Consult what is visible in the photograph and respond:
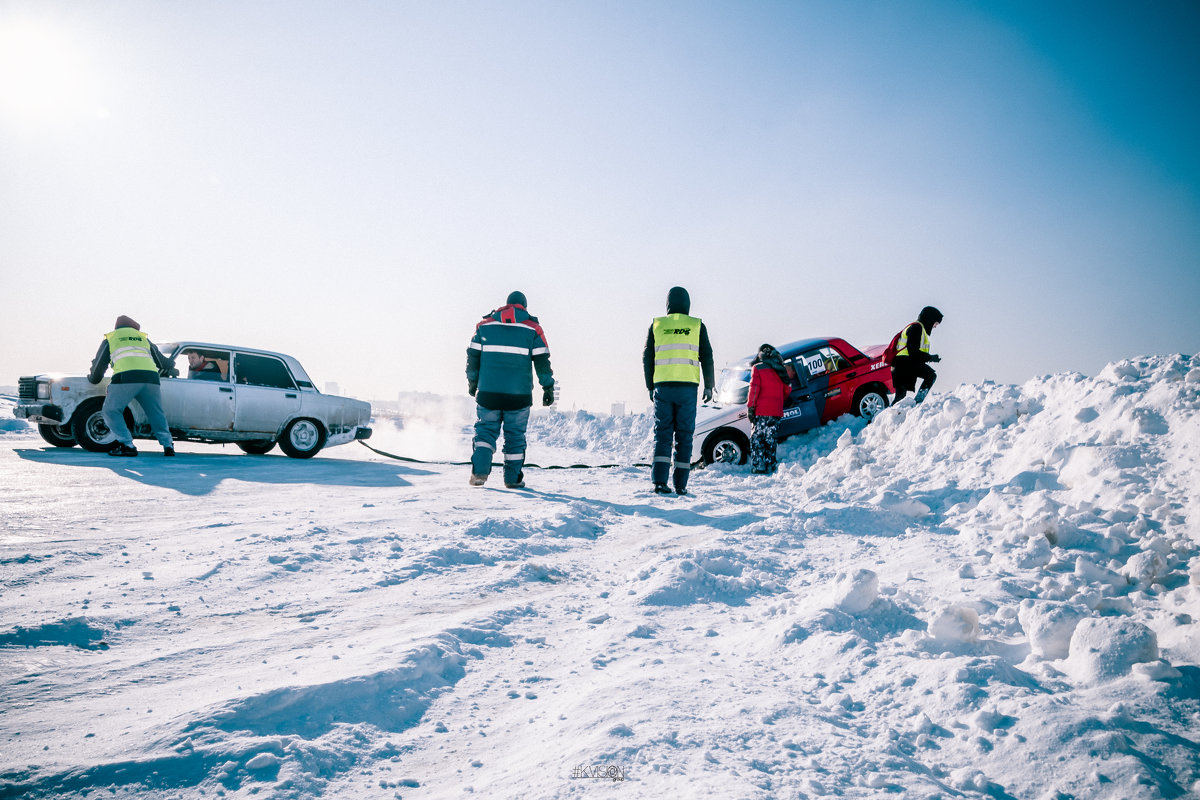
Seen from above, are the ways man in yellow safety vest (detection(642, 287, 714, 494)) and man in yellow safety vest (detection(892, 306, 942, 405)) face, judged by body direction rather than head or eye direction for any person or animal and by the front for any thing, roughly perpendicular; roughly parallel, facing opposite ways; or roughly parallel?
roughly perpendicular

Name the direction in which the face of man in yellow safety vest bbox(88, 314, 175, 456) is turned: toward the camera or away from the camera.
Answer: away from the camera

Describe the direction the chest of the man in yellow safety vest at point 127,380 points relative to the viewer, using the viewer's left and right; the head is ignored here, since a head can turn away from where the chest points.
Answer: facing away from the viewer

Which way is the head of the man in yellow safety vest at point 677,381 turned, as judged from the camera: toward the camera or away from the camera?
away from the camera

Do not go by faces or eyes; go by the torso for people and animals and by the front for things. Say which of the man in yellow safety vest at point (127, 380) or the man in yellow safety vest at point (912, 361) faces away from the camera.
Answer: the man in yellow safety vest at point (127, 380)

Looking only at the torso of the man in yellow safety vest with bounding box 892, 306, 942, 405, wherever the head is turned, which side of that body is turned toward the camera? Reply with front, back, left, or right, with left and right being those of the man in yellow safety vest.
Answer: right

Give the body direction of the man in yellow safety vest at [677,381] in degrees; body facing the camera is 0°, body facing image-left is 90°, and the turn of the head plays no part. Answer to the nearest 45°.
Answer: approximately 180°

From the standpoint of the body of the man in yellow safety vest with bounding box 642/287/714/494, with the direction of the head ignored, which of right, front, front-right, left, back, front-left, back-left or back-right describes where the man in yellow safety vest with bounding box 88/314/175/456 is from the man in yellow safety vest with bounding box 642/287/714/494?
left
